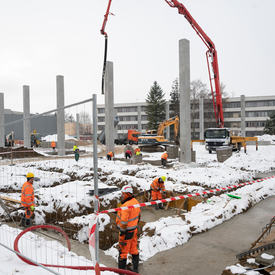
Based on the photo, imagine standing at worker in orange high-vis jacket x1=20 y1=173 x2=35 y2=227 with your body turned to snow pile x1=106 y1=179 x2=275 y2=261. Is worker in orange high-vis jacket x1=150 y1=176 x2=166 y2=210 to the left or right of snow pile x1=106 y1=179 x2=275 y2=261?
left

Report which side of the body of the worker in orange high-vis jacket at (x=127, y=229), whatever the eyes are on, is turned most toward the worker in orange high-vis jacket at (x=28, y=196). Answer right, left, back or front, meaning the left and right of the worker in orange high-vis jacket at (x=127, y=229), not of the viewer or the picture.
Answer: front

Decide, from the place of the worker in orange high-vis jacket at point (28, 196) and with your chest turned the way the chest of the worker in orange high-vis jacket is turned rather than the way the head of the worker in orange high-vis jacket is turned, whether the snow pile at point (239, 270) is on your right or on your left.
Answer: on your right

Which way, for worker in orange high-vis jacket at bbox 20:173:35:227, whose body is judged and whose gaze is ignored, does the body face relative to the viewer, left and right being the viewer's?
facing to the right of the viewer

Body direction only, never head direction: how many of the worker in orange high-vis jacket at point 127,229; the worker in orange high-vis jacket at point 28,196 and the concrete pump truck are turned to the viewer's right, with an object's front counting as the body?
1

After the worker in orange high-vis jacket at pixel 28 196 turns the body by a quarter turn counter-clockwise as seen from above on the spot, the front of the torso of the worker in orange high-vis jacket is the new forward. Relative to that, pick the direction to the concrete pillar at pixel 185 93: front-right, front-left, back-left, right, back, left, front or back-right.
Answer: front-right

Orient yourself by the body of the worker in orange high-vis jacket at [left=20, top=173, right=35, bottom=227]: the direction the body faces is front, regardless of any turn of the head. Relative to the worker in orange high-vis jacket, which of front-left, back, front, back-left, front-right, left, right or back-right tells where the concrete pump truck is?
front-left

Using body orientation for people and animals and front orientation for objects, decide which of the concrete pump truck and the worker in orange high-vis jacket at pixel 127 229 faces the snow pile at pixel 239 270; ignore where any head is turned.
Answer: the concrete pump truck

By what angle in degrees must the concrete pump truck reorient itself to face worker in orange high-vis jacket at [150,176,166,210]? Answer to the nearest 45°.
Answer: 0° — it already faces them

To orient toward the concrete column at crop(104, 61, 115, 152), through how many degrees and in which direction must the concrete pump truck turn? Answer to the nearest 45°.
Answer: approximately 90° to its right
